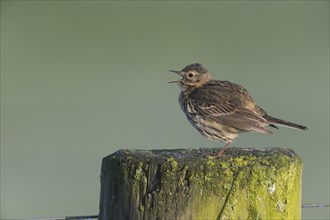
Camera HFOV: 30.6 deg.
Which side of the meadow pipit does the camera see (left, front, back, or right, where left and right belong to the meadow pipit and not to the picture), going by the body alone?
left
